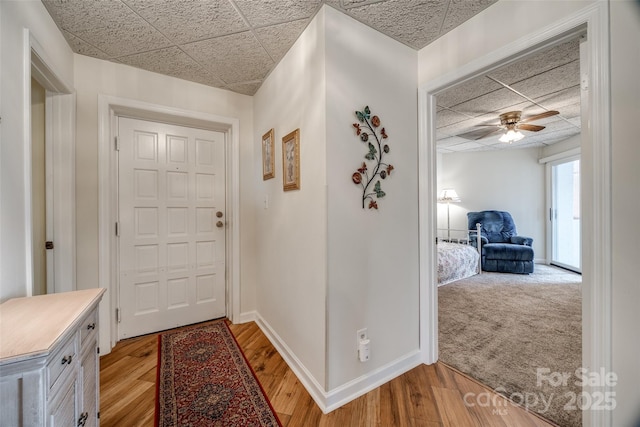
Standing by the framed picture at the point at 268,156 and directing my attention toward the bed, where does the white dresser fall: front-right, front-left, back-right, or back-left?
back-right

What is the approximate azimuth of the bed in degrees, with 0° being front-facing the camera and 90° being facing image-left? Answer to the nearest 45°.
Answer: approximately 315°

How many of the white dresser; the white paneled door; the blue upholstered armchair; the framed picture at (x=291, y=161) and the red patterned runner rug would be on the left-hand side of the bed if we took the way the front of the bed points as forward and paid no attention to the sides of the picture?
1

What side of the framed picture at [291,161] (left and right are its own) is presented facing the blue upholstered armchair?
back

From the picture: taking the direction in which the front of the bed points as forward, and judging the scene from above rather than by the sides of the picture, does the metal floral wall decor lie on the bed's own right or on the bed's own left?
on the bed's own right

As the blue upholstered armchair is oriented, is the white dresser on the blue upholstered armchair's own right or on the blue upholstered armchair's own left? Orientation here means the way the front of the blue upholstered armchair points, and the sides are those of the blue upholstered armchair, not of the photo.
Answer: on the blue upholstered armchair's own right

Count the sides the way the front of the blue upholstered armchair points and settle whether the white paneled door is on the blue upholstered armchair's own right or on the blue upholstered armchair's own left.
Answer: on the blue upholstered armchair's own right

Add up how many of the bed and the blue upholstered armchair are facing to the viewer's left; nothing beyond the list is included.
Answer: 0

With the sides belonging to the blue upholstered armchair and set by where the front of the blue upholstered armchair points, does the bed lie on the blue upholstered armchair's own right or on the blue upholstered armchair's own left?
on the blue upholstered armchair's own right

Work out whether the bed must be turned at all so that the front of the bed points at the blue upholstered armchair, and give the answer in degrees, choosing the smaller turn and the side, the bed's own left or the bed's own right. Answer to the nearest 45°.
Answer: approximately 90° to the bed's own left

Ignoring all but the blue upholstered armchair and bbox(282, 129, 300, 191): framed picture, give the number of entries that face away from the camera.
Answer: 0

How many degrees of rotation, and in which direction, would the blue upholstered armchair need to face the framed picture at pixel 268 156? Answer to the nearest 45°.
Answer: approximately 45° to its right
